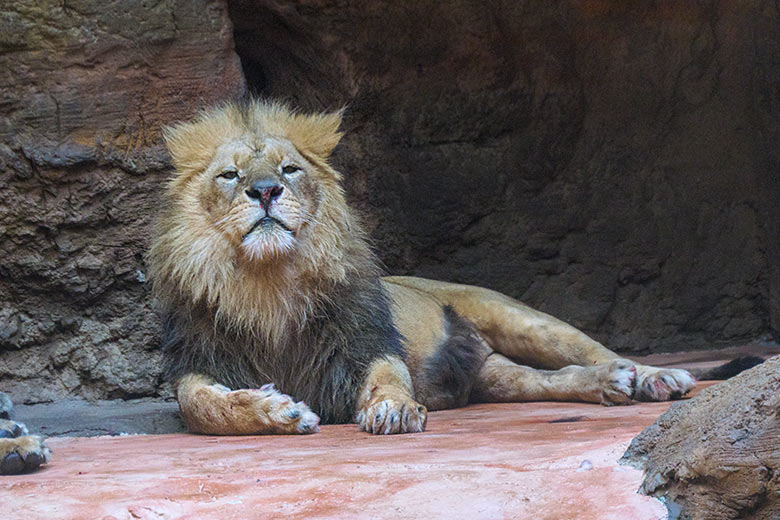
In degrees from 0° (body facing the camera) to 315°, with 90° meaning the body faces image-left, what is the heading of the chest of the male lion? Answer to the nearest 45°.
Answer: approximately 45°

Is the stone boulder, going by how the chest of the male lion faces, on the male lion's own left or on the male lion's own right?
on the male lion's own left
